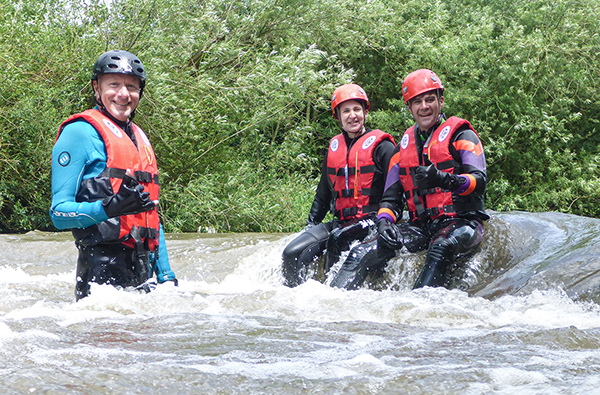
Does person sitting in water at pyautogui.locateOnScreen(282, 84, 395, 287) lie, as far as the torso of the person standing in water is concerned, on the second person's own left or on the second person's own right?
on the second person's own left

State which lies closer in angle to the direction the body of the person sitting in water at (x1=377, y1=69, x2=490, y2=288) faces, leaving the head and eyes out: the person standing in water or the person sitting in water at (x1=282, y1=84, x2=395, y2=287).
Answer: the person standing in water

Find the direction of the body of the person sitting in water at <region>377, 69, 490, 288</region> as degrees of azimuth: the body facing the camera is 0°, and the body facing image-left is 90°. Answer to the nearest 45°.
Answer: approximately 45°

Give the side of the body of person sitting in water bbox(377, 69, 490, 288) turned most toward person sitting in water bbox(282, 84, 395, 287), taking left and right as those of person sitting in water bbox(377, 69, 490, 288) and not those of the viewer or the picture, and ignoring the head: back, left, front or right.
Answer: right

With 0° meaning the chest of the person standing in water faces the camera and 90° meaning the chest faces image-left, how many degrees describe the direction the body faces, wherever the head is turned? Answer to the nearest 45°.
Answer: approximately 315°

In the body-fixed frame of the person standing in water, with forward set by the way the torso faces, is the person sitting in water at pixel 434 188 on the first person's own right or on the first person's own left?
on the first person's own left
